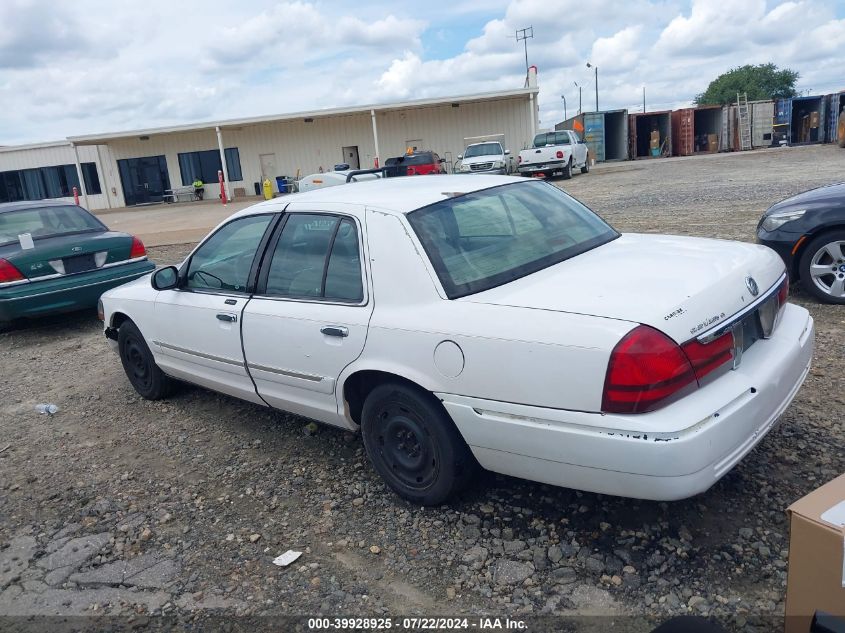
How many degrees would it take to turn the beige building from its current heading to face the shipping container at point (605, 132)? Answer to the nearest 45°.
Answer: approximately 90° to its left

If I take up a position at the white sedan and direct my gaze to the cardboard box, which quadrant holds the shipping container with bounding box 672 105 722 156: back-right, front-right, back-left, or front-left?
back-left

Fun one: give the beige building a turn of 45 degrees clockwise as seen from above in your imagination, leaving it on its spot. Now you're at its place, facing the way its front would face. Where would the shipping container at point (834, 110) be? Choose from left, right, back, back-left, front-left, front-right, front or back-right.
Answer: back-left

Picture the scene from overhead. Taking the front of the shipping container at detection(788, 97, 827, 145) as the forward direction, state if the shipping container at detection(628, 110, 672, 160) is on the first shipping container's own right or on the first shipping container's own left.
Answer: on the first shipping container's own right

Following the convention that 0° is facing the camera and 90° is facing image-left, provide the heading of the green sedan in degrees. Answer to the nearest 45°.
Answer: approximately 135°

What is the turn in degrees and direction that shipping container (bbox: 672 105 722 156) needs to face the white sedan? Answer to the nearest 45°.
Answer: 0° — it already faces it

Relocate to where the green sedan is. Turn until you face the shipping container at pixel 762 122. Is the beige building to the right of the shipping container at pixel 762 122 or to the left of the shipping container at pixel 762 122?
left

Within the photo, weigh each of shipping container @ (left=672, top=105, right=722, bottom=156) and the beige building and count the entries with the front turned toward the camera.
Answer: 2

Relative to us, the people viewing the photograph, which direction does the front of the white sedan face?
facing away from the viewer and to the left of the viewer

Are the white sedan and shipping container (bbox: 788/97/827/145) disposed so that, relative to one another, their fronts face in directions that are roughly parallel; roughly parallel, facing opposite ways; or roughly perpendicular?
roughly perpendicular
